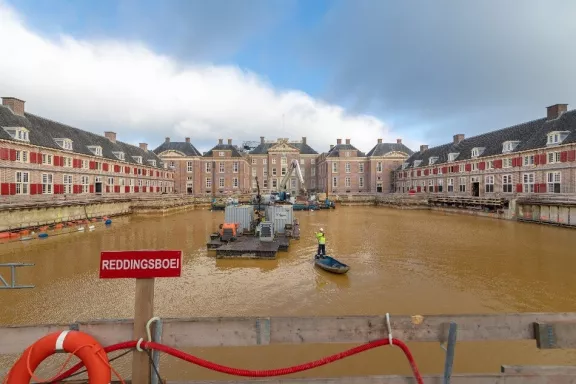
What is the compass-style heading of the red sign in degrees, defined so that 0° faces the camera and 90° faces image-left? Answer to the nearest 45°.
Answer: approximately 0°

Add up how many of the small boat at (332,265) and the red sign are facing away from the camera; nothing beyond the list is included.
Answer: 0

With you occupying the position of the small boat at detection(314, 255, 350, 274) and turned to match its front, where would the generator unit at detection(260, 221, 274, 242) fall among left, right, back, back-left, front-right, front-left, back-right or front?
back

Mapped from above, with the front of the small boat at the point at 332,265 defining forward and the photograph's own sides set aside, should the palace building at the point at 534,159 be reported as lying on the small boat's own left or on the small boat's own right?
on the small boat's own left

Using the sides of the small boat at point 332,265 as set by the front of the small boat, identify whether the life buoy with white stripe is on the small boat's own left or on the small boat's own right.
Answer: on the small boat's own right

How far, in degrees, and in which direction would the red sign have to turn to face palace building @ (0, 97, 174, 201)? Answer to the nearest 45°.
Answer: approximately 180°

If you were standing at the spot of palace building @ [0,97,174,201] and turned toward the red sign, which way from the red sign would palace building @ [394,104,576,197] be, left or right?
left

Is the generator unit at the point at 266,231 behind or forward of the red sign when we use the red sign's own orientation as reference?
behind

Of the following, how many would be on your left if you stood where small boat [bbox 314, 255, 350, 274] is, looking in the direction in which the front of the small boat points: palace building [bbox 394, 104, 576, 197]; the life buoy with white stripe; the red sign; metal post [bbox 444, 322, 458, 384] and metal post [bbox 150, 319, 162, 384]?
1

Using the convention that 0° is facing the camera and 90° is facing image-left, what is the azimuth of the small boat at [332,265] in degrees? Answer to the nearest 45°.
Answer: approximately 315°
